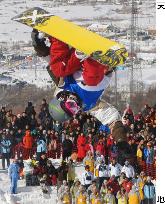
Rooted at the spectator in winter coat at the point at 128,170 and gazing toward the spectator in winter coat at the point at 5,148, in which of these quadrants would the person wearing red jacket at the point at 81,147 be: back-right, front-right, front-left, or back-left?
front-right

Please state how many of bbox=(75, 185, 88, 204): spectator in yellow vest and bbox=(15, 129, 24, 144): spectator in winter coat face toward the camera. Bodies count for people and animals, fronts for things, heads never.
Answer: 2

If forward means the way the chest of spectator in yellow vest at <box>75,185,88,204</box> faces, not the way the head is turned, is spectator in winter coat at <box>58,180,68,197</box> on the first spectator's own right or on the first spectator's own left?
on the first spectator's own right

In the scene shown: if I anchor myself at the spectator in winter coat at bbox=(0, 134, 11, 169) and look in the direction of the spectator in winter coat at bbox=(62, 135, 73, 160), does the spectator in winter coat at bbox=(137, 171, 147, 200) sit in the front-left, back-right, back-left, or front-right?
front-right

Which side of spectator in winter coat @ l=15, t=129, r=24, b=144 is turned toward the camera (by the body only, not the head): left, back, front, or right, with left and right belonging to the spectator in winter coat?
front

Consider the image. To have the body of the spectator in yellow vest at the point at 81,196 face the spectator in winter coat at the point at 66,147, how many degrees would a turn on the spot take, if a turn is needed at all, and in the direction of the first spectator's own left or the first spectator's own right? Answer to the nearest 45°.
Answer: approximately 180°

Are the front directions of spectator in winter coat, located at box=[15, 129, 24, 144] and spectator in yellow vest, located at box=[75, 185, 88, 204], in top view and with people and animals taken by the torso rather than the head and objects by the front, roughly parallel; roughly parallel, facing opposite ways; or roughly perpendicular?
roughly parallel

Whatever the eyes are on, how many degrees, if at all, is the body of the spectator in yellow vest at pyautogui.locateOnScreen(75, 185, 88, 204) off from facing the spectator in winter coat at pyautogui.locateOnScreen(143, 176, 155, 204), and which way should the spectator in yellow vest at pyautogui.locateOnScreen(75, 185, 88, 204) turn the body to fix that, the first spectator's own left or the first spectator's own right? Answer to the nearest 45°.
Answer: approximately 90° to the first spectator's own left

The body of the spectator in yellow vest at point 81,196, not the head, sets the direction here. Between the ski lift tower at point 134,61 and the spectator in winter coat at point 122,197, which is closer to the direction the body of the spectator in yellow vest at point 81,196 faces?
the spectator in winter coat
